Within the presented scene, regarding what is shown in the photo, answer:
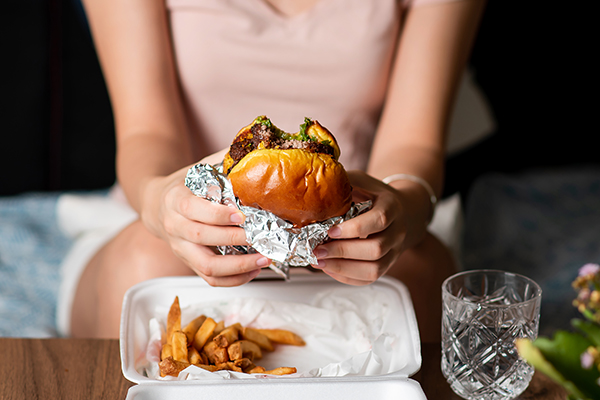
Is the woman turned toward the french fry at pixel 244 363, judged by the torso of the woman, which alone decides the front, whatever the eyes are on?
yes

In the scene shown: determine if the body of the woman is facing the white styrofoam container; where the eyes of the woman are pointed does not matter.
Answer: yes

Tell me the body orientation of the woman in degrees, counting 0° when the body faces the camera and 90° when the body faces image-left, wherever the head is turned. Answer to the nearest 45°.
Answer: approximately 0°

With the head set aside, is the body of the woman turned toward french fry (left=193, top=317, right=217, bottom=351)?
yes

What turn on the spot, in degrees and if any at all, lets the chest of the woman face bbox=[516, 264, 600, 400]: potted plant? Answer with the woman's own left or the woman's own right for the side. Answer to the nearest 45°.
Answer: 0° — they already face it

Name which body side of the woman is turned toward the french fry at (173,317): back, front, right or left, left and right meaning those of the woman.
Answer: front

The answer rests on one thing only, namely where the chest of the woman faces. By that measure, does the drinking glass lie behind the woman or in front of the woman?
in front

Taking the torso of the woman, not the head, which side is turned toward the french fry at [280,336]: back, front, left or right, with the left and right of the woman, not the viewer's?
front

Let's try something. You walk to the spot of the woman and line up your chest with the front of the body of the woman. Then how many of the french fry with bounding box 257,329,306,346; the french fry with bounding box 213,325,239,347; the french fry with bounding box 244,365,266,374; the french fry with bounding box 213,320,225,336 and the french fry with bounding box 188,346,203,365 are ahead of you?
5

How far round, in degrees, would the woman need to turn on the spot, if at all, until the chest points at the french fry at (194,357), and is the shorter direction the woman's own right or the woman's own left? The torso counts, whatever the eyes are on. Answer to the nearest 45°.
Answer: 0° — they already face it

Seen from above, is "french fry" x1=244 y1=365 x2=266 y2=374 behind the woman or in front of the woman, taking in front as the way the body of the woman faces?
in front
